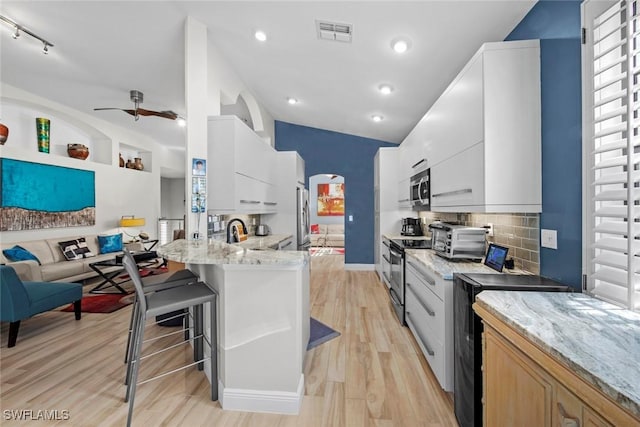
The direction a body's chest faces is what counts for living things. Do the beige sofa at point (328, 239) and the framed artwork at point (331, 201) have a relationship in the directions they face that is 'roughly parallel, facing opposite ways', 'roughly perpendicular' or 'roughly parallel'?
roughly parallel

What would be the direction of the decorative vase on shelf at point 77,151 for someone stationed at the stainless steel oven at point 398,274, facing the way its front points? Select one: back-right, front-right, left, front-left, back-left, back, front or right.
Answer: front

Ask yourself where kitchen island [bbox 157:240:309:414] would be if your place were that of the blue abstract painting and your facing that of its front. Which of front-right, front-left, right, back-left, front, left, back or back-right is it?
front-right

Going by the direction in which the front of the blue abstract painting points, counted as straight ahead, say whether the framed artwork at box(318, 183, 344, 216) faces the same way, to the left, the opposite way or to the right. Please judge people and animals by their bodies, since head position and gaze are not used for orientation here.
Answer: to the right

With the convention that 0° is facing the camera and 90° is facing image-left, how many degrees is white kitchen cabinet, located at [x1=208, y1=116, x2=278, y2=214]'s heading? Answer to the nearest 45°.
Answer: approximately 270°

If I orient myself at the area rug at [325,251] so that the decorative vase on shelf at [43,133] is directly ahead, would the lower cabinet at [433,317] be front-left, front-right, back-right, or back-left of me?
front-left

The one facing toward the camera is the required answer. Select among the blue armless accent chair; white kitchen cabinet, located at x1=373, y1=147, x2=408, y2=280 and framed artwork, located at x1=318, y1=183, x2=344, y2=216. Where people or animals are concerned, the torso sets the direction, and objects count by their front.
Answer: the framed artwork

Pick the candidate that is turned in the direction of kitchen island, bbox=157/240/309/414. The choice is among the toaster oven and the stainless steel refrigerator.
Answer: the toaster oven

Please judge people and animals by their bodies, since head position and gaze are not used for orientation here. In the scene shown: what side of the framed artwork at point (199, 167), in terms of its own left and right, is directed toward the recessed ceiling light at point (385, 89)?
left

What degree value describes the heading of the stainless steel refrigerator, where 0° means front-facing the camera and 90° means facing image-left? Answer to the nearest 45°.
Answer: approximately 270°

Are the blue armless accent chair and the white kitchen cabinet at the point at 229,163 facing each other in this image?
no

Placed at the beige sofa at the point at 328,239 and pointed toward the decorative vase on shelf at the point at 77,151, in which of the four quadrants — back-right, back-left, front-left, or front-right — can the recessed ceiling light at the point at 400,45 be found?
front-left

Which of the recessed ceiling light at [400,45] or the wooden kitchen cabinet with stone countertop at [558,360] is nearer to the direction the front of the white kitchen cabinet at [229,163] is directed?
the recessed ceiling light

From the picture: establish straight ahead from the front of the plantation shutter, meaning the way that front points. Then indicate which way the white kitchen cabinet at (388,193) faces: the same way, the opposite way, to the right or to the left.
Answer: the same way

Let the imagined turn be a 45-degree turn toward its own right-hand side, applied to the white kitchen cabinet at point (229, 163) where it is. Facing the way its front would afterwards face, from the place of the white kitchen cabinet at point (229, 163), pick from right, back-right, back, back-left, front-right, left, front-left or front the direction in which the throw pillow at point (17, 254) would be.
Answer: back

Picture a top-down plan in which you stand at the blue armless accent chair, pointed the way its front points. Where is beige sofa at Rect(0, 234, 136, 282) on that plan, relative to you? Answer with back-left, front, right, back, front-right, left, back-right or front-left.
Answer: front-left

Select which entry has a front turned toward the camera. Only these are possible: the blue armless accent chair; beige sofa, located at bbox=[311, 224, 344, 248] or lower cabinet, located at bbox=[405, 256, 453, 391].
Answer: the beige sofa

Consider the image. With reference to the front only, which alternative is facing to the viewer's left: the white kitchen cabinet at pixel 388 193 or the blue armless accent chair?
the white kitchen cabinet

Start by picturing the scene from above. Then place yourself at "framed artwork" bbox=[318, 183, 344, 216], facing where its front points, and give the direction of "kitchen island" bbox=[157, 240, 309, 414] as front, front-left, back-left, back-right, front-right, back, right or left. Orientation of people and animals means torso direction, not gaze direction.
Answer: front

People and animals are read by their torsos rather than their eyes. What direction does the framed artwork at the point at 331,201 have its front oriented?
toward the camera

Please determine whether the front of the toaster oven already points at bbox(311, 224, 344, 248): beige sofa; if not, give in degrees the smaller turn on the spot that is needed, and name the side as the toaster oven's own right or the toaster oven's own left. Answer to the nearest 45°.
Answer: approximately 90° to the toaster oven's own right
